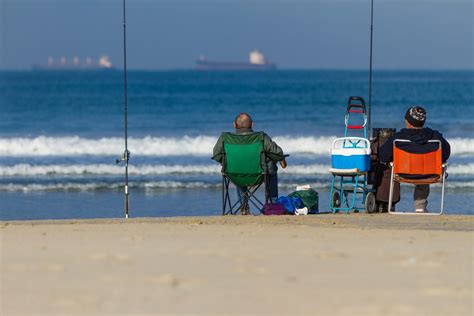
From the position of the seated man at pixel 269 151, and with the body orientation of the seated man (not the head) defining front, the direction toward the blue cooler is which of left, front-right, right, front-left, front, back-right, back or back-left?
right

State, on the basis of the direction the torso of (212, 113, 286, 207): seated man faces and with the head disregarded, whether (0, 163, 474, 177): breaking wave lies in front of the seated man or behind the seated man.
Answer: in front

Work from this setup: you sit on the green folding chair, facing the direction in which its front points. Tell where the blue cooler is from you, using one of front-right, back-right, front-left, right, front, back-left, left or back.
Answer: right

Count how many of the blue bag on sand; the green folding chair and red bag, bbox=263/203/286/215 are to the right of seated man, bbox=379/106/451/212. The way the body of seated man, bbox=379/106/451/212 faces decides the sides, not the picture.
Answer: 0

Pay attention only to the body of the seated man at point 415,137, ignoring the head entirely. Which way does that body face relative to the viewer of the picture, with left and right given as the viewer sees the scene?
facing away from the viewer

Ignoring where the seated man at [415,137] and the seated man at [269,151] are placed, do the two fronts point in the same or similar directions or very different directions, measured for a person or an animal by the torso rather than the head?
same or similar directions

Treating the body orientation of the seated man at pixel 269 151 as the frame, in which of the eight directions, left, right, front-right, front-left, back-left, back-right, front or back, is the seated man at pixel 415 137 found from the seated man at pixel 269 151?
right

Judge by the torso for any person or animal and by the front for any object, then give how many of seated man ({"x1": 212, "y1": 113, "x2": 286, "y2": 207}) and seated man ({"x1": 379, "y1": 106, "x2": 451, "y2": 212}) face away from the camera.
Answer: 2

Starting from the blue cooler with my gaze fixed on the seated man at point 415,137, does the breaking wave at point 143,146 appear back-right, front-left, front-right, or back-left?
back-left

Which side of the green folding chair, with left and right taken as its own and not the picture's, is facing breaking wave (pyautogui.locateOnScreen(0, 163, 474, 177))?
front

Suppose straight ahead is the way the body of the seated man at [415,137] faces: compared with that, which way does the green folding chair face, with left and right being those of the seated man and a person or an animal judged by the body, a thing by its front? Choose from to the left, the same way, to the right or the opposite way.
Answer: the same way

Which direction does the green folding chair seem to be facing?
away from the camera

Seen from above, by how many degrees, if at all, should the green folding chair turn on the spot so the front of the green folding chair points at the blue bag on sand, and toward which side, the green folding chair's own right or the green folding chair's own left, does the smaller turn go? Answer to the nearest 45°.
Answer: approximately 90° to the green folding chair's own right

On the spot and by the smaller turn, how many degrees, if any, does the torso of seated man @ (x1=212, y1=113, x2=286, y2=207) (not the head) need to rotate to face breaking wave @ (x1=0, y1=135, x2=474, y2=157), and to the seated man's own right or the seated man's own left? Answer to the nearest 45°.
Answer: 0° — they already face it

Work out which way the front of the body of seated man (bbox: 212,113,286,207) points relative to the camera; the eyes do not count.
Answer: away from the camera
